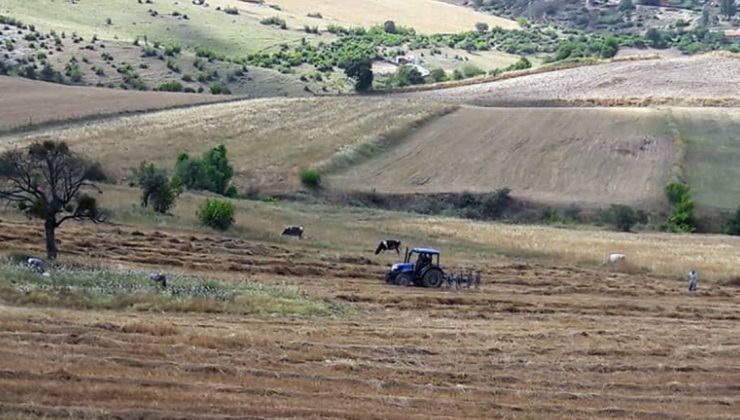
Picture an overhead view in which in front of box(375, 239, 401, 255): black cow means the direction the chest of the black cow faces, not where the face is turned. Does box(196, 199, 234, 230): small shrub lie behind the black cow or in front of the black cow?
in front

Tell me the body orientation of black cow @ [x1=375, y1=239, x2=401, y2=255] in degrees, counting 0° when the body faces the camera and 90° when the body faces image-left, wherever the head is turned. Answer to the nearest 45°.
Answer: approximately 90°

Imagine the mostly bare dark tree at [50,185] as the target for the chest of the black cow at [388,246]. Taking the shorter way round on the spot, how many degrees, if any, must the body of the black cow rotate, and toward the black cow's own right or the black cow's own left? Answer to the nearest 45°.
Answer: approximately 45° to the black cow's own left

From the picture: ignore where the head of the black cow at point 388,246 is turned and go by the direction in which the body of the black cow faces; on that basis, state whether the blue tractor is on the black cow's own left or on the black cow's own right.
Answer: on the black cow's own left

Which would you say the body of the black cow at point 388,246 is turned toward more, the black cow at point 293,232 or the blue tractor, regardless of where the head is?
the black cow

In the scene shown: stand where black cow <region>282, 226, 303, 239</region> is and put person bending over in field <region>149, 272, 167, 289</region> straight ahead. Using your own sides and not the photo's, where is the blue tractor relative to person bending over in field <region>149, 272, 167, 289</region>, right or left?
left

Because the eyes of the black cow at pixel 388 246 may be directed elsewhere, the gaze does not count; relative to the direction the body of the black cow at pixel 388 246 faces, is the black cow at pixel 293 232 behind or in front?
in front

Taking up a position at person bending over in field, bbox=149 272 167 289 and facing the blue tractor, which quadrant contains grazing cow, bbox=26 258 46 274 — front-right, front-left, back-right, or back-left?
back-left
